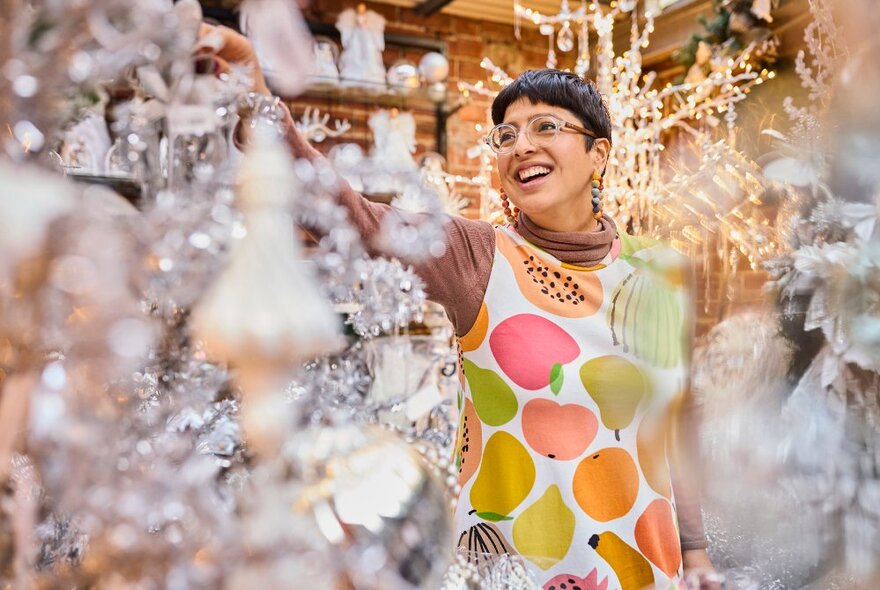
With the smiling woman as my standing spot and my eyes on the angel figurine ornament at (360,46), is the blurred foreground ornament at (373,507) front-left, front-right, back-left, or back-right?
back-left

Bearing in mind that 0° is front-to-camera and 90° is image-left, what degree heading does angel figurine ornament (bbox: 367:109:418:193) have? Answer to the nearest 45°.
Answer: approximately 0°

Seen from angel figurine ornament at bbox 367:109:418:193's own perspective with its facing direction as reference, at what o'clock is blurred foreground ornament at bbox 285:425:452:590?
The blurred foreground ornament is roughly at 12 o'clock from the angel figurine ornament.

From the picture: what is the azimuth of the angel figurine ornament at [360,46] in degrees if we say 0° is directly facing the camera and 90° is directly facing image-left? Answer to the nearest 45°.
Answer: approximately 0°

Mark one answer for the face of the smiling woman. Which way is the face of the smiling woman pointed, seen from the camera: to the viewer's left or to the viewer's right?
to the viewer's left

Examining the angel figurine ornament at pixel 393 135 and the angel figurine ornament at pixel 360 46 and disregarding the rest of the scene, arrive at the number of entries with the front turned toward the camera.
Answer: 2
